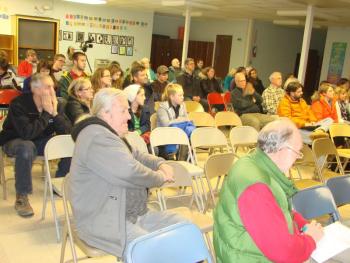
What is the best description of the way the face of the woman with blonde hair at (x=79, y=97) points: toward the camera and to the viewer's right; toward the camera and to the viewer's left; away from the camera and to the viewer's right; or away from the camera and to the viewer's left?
toward the camera and to the viewer's right

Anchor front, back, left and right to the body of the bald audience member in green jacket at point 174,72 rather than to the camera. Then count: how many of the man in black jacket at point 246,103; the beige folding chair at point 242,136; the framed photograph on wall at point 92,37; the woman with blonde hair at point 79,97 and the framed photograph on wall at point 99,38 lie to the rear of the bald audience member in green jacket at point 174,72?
2

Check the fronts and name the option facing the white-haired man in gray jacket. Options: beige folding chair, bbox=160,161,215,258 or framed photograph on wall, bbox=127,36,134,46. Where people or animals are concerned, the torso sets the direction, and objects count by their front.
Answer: the framed photograph on wall

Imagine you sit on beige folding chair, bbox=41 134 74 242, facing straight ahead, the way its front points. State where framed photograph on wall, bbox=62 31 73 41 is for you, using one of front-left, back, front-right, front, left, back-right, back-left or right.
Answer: back-left

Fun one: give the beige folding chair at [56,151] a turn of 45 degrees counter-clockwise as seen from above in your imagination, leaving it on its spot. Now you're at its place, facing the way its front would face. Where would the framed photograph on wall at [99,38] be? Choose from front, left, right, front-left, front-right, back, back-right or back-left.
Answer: left

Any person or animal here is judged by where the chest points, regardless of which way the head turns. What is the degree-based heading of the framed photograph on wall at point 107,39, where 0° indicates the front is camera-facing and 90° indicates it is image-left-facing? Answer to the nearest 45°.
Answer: approximately 0°
